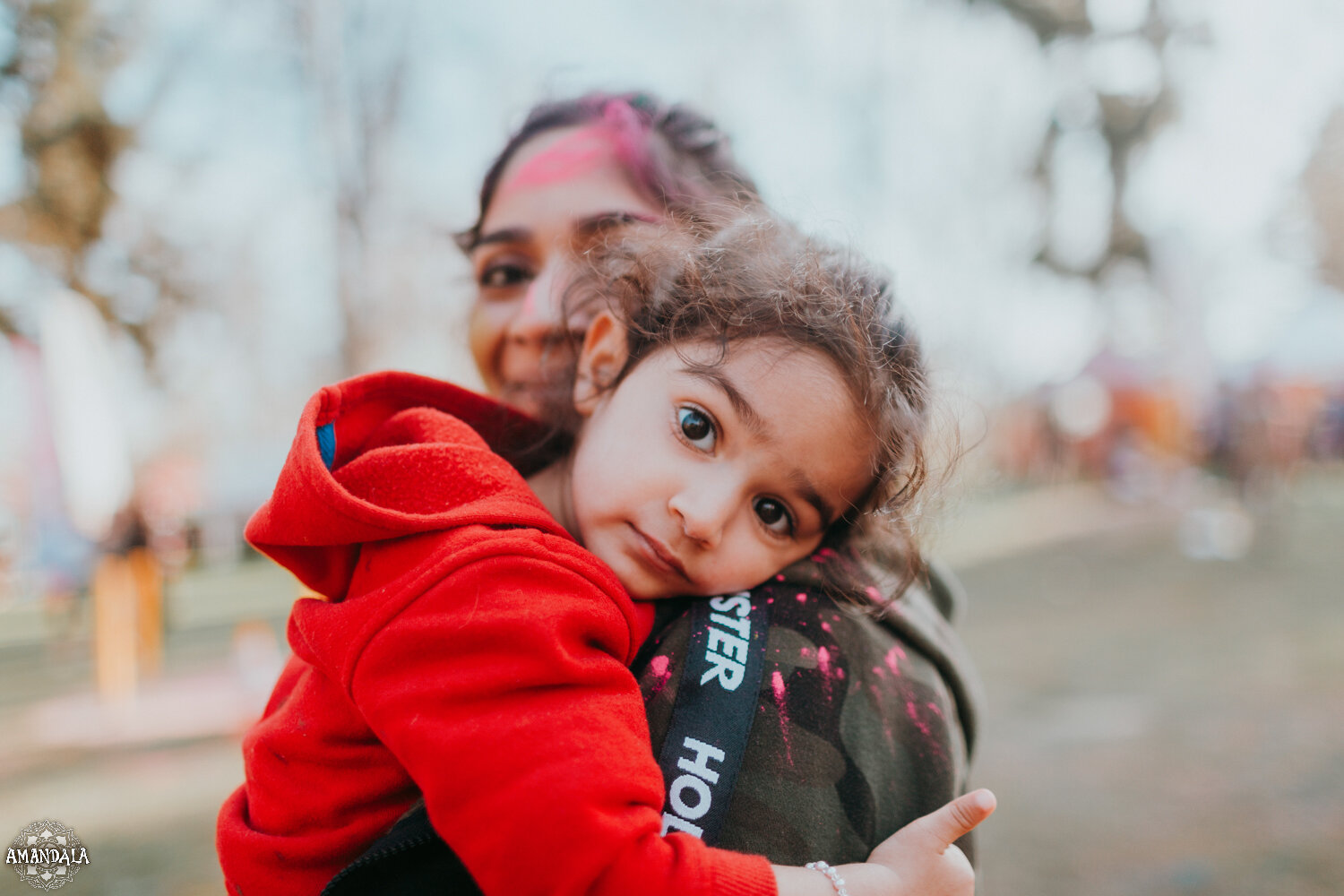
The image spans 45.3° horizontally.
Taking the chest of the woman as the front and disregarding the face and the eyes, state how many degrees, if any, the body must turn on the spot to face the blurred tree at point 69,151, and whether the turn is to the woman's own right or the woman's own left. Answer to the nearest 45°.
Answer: approximately 90° to the woman's own right

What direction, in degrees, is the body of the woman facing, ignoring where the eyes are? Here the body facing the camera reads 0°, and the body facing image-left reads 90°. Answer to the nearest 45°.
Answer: approximately 45°
